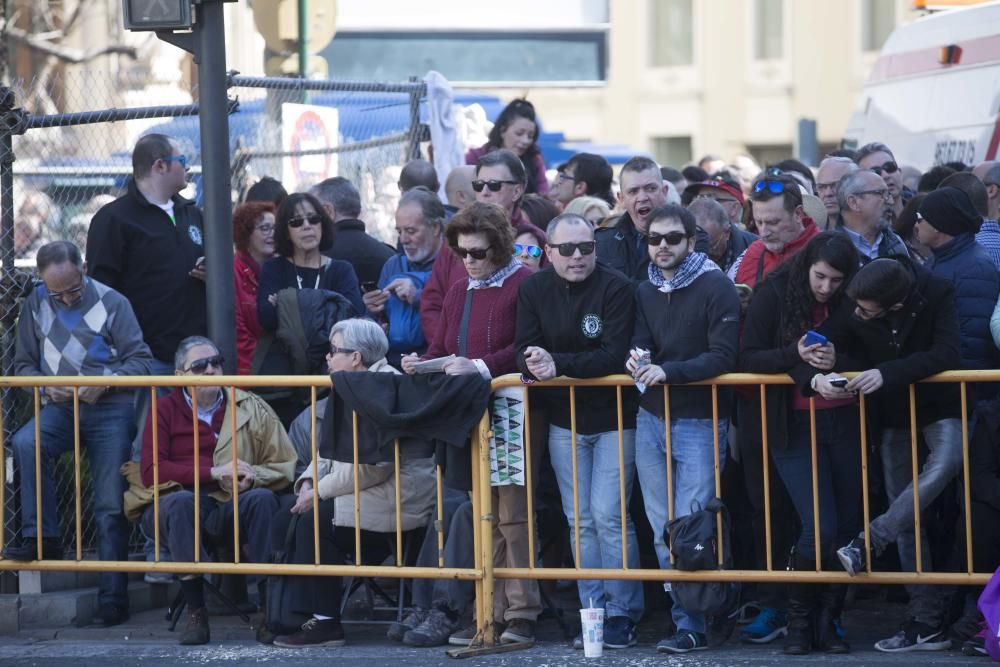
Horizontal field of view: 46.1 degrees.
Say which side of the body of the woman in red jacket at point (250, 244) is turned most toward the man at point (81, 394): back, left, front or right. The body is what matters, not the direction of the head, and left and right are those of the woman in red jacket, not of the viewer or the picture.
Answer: right

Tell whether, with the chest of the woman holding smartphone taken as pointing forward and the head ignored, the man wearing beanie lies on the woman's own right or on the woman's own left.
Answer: on the woman's own left
